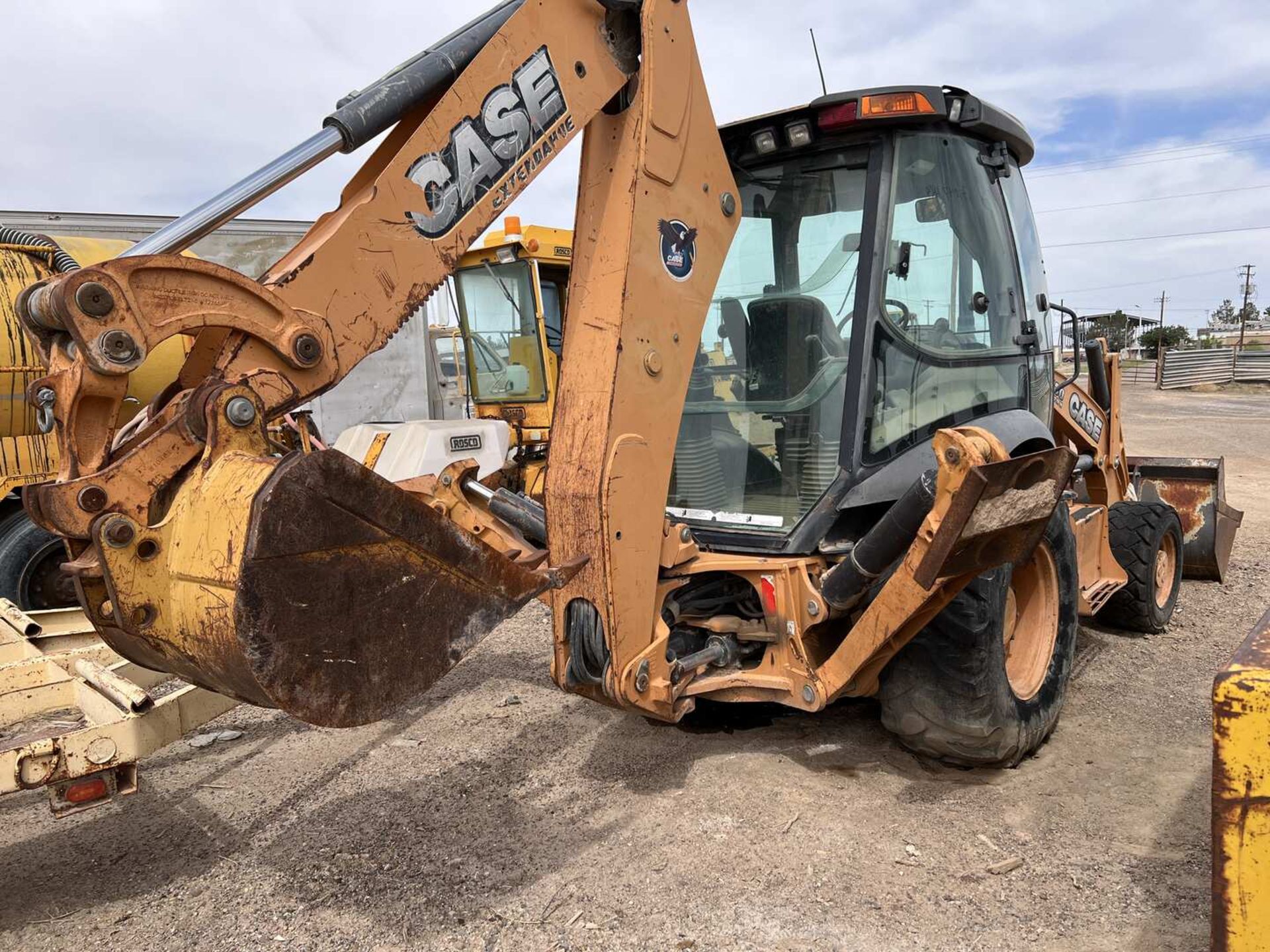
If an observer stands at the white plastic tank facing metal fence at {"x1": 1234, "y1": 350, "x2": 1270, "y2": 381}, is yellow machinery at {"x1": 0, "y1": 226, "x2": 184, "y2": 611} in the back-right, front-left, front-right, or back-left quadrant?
back-left

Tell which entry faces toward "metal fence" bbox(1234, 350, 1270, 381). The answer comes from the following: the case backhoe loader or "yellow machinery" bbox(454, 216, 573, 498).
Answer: the case backhoe loader

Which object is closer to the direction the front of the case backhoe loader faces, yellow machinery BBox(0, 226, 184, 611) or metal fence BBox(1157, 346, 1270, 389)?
the metal fence

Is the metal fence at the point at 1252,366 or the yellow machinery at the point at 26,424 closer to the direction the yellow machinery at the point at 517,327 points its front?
the yellow machinery

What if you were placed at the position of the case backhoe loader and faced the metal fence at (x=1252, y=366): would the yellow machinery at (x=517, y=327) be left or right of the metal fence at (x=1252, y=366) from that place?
left

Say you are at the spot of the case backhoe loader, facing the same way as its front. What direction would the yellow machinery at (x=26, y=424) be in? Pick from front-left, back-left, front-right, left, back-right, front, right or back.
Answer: left

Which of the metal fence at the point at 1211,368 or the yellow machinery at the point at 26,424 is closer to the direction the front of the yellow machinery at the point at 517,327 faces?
the yellow machinery

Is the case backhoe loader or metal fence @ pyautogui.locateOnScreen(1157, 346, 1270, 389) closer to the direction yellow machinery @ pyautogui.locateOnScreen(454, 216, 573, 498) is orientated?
the case backhoe loader

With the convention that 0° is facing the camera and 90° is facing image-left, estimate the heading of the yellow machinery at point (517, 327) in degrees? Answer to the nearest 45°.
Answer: approximately 45°

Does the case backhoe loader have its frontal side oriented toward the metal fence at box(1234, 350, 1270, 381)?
yes

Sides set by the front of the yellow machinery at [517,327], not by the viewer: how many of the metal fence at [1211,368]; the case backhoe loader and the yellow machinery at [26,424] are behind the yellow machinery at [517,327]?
1

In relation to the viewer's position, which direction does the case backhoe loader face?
facing away from the viewer and to the right of the viewer

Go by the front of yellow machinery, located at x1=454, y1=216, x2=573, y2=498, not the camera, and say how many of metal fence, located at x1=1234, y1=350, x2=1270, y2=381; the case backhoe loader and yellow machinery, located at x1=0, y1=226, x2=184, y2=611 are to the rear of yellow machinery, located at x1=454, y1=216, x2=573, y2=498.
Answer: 1

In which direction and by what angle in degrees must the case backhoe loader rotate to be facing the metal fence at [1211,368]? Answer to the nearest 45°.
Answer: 0° — it already faces it

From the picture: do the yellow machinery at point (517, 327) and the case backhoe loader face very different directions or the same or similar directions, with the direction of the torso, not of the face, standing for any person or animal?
very different directions

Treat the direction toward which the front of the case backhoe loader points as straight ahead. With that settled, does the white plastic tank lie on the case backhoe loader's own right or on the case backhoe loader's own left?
on the case backhoe loader's own left

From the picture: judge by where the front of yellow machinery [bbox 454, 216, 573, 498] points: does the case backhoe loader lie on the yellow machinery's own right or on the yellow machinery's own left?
on the yellow machinery's own left
